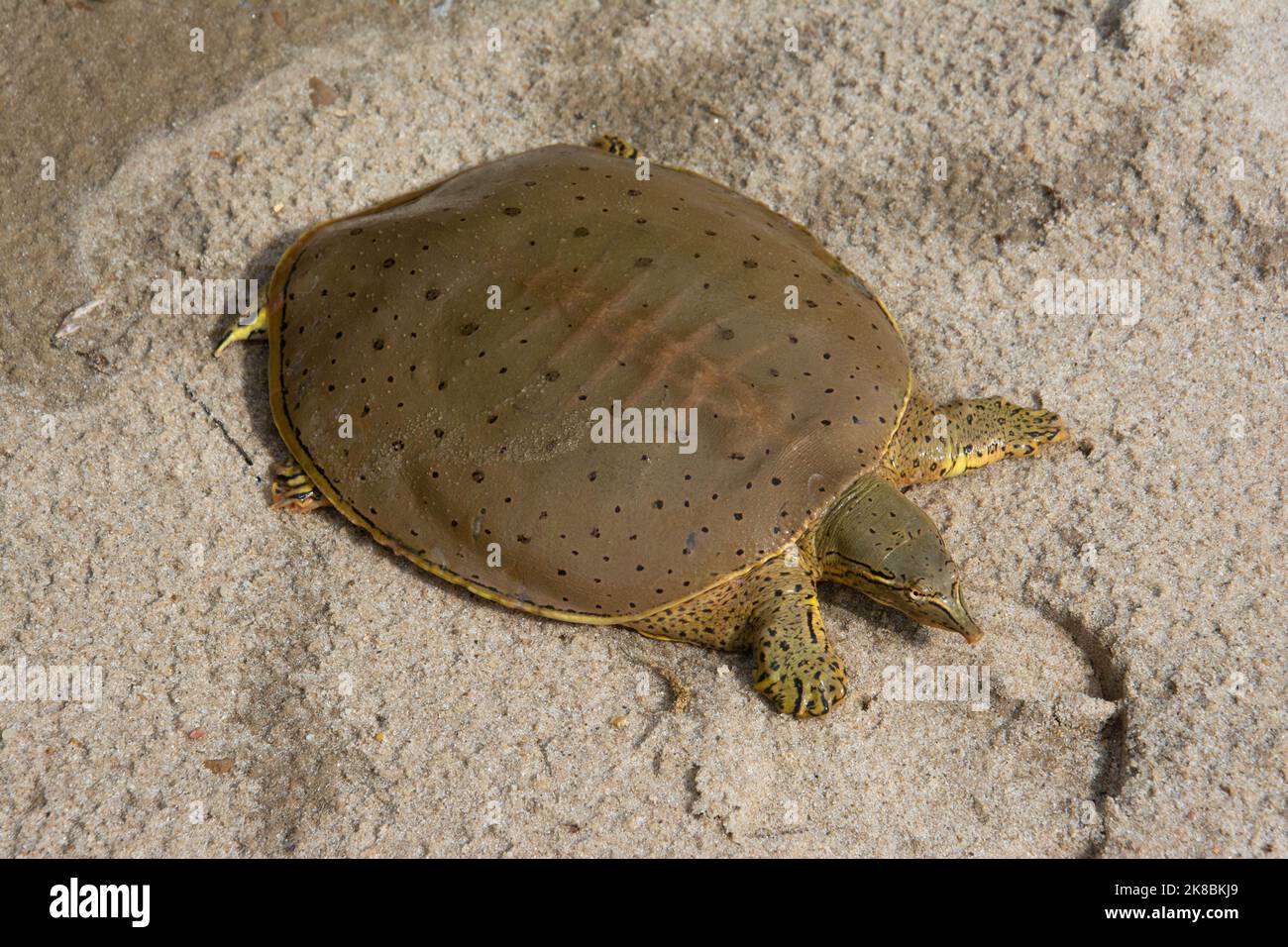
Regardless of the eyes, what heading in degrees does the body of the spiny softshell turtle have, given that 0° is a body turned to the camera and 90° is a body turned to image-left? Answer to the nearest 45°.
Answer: approximately 315°
